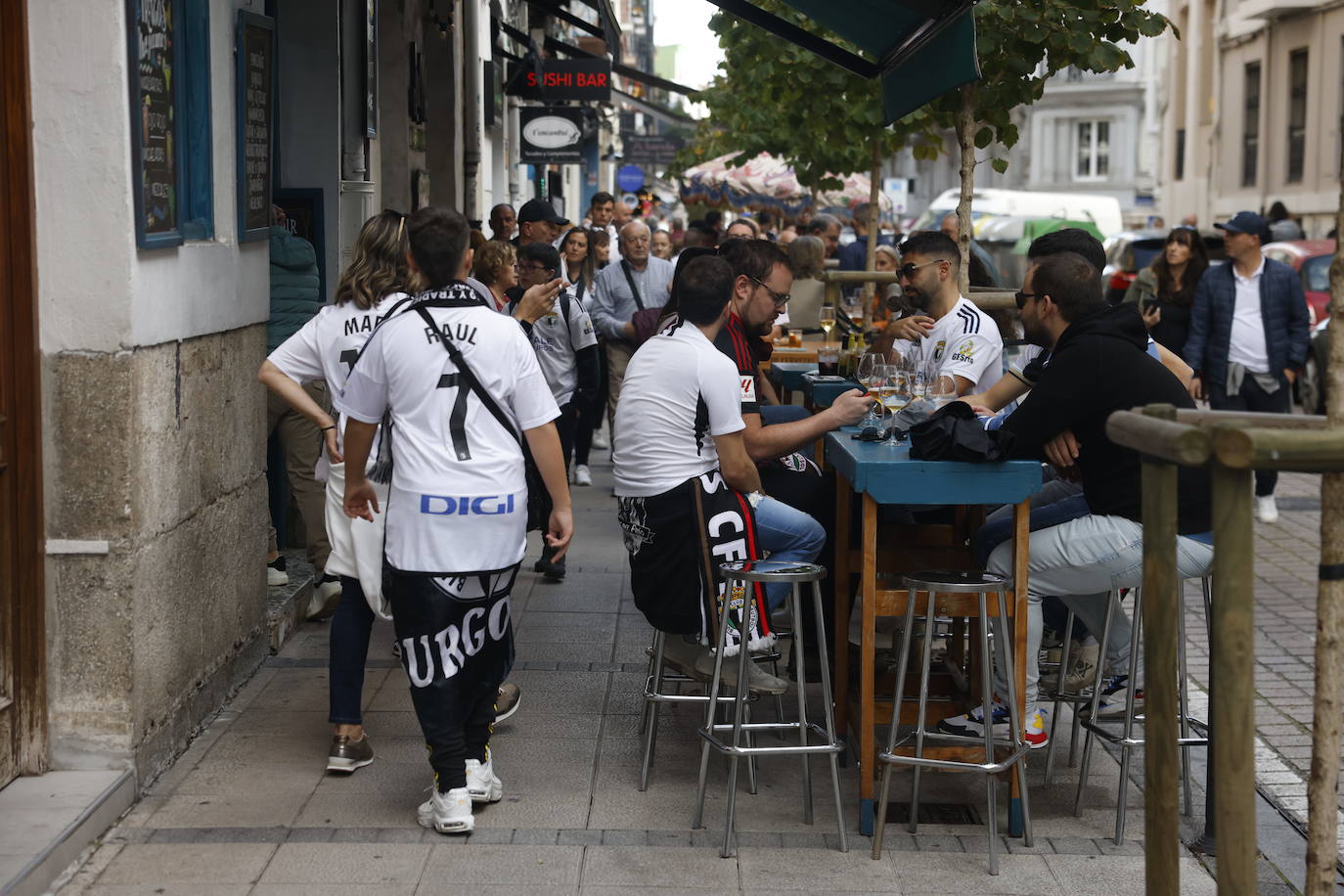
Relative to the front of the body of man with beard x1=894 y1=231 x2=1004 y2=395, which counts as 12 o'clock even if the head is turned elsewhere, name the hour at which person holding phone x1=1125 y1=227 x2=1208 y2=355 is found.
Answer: The person holding phone is roughly at 5 o'clock from the man with beard.

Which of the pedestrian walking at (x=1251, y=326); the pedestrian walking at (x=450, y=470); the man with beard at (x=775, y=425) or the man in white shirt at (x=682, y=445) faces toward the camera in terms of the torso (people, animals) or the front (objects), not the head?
the pedestrian walking at (x=1251, y=326)

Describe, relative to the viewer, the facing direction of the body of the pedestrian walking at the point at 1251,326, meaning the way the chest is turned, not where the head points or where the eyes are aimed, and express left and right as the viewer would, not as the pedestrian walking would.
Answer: facing the viewer

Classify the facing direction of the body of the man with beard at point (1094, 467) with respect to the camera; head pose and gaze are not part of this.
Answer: to the viewer's left

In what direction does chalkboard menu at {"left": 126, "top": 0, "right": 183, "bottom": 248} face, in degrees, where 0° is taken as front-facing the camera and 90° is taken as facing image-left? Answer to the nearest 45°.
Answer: approximately 315°

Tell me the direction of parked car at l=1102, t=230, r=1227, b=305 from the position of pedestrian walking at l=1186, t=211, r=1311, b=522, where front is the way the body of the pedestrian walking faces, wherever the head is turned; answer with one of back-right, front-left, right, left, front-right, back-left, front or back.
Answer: back

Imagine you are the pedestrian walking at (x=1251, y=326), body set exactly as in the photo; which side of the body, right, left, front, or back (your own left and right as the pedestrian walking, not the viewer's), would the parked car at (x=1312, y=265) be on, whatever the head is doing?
back

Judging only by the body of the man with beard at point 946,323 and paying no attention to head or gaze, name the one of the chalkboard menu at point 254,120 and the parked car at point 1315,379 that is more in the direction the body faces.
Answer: the chalkboard menu

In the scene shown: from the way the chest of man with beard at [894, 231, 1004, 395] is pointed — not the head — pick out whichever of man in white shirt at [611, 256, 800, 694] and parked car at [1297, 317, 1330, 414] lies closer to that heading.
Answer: the man in white shirt

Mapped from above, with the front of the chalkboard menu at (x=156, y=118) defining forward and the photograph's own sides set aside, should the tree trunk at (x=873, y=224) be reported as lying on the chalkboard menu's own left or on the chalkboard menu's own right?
on the chalkboard menu's own left

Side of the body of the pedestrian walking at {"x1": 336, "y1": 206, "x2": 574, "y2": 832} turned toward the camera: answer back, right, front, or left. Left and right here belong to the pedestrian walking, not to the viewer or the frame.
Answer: back

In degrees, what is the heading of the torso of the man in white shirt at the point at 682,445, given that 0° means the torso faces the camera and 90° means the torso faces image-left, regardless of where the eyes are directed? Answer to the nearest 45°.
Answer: approximately 225°

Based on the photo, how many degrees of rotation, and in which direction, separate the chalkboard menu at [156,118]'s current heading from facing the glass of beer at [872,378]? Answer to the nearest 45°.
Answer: approximately 45° to its left

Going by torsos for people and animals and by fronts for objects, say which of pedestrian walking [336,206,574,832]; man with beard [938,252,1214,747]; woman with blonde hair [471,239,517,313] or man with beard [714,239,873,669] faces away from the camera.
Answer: the pedestrian walking

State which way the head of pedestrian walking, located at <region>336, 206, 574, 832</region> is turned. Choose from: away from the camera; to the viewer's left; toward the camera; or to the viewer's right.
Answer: away from the camera

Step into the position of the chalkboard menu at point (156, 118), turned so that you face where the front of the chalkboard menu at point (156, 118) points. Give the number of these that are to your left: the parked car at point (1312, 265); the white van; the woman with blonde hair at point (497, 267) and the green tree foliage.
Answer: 4

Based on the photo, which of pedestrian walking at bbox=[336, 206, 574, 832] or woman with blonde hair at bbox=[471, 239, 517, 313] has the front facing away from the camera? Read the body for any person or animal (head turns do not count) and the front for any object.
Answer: the pedestrian walking

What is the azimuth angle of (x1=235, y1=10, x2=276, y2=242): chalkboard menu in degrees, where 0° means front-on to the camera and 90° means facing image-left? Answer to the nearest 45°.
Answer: approximately 315°
